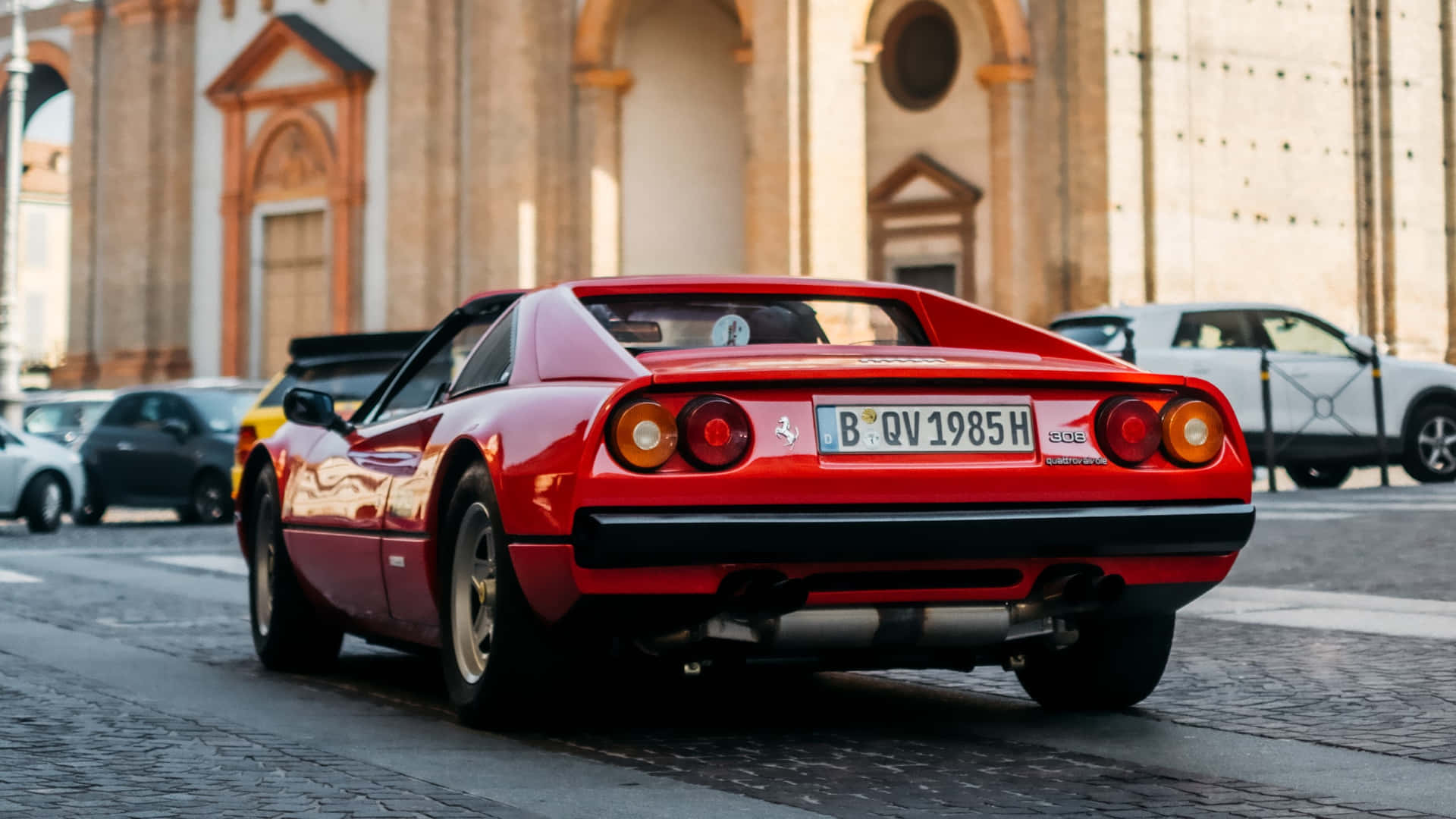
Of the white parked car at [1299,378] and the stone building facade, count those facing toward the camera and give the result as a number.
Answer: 1

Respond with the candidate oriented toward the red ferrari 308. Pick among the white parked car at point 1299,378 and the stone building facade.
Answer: the stone building facade

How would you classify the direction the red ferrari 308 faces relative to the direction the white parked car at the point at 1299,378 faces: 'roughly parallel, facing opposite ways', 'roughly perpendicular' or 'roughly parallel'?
roughly perpendicular

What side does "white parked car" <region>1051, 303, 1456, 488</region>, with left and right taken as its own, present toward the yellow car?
back

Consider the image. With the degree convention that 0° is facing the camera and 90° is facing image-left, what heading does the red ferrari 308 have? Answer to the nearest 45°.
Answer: approximately 135°

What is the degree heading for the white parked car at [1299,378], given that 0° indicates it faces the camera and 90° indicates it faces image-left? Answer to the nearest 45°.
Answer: approximately 225°

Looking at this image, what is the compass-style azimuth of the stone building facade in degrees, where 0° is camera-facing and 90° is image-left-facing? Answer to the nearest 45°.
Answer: approximately 0°

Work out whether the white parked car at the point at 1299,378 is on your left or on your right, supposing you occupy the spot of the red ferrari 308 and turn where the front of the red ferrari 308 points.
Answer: on your right

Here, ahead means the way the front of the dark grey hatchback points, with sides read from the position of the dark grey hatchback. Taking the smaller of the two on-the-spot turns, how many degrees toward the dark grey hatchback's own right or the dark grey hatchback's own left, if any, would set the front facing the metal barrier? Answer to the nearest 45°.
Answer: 0° — it already faces it
